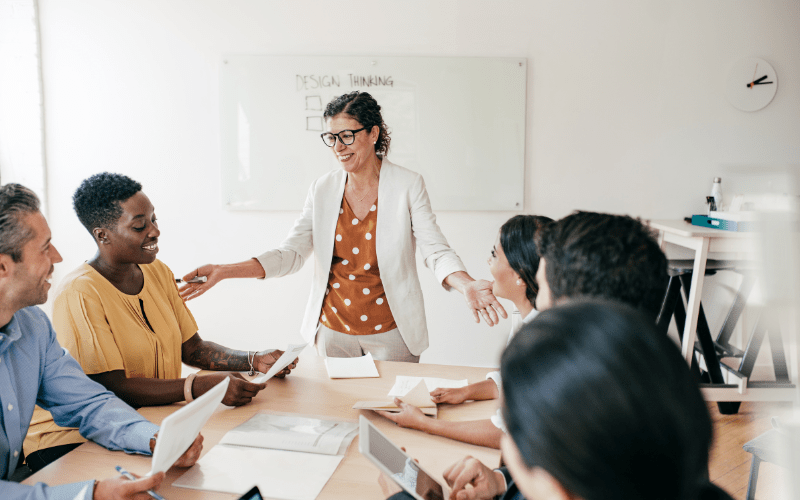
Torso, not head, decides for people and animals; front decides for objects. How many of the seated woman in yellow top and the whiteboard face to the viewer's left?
0

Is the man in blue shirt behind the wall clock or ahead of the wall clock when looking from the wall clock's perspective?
ahead

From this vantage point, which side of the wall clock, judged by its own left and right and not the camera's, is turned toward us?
front

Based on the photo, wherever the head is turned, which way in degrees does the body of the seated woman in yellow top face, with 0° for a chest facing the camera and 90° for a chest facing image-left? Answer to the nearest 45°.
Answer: approximately 315°

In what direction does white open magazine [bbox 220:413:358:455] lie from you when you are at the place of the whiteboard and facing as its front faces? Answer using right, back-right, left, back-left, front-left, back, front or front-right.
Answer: front

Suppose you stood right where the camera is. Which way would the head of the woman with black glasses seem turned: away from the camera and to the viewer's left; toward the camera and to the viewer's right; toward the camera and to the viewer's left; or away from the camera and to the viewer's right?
toward the camera and to the viewer's left

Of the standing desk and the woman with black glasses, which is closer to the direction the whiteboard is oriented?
the woman with black glasses

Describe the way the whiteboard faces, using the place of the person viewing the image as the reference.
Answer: facing the viewer

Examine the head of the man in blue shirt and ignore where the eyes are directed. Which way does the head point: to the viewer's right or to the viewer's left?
to the viewer's right

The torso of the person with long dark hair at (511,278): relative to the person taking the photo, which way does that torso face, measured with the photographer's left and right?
facing to the left of the viewer

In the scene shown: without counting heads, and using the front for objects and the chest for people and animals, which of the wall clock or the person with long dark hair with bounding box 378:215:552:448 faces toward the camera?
the wall clock

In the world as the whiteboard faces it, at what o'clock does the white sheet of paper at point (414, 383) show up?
The white sheet of paper is roughly at 12 o'clock from the whiteboard.

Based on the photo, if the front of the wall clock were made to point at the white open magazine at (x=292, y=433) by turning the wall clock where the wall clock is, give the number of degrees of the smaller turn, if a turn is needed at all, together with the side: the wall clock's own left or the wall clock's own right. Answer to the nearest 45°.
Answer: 0° — it already faces it

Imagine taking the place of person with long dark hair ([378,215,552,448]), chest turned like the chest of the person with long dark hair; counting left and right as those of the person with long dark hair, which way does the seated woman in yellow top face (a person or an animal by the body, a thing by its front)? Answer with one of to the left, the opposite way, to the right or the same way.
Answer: the opposite way

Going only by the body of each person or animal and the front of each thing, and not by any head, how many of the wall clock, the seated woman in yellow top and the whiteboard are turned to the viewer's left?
0

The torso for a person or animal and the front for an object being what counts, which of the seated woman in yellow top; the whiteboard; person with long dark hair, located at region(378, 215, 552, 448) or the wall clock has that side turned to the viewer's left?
the person with long dark hair

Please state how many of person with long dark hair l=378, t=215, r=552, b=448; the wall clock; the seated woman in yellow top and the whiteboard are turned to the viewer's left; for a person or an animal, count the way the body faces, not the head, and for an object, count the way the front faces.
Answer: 1

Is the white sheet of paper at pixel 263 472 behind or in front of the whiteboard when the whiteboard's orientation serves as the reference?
in front
